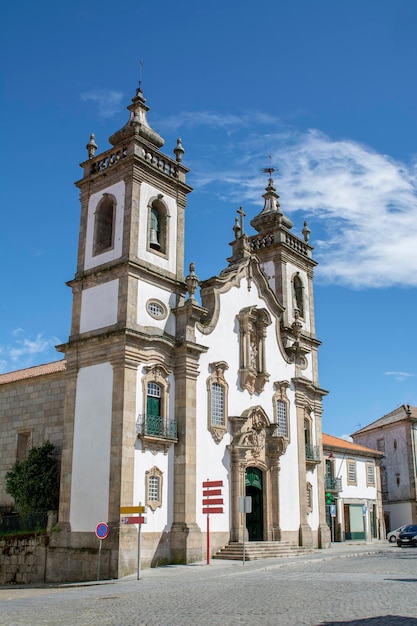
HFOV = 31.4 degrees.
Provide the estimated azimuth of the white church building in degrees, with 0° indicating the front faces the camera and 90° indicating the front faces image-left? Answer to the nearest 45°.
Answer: approximately 315°

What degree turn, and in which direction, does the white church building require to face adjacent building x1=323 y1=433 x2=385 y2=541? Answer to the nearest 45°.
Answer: approximately 90° to its left

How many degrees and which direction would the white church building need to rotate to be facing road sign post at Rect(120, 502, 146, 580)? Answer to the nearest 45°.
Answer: approximately 45° to its right

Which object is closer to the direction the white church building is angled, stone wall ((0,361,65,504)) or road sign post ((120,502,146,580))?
the road sign post

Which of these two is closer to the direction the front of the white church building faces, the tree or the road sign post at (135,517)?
the road sign post
